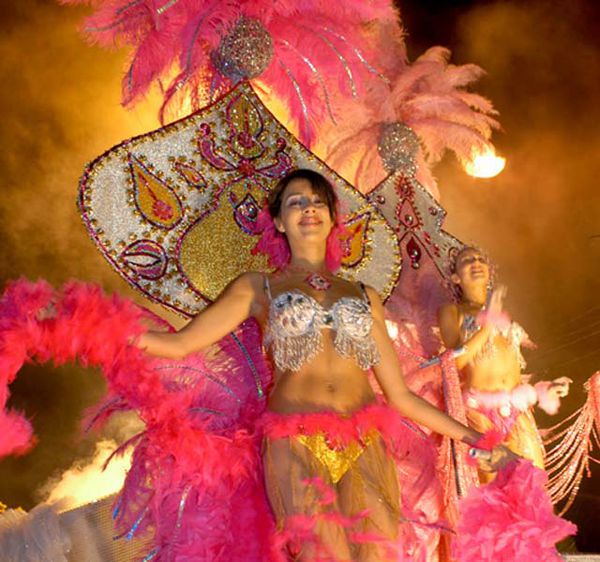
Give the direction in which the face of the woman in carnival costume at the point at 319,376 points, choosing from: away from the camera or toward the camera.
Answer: toward the camera

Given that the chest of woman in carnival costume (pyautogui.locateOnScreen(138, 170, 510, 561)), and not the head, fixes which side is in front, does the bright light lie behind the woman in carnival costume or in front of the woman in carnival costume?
behind

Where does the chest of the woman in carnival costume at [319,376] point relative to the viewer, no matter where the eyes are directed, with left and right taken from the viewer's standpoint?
facing the viewer

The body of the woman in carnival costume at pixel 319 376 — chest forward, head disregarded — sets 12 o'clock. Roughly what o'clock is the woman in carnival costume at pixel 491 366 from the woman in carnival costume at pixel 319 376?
the woman in carnival costume at pixel 491 366 is roughly at 7 o'clock from the woman in carnival costume at pixel 319 376.

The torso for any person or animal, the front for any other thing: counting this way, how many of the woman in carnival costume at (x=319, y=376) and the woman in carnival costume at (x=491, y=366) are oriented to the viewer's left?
0

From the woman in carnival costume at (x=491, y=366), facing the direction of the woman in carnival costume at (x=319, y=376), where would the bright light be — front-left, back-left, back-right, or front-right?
back-right

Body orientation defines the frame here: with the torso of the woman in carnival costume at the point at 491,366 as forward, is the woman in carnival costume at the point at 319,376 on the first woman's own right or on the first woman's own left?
on the first woman's own right
